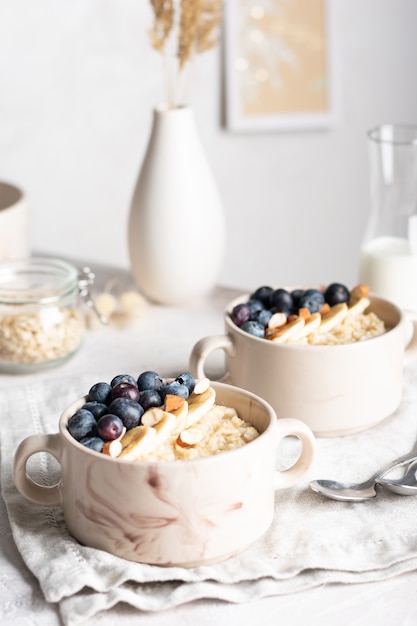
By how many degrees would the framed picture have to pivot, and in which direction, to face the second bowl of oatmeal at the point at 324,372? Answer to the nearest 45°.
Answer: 0° — it already faces it

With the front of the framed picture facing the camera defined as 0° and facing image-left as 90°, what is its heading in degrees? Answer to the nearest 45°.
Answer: approximately 0°

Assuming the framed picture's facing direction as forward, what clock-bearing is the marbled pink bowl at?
The marbled pink bowl is roughly at 12 o'clock from the framed picture.

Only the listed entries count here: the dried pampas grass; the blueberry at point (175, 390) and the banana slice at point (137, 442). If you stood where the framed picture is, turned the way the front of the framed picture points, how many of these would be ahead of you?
3

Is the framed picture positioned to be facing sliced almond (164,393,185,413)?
yes

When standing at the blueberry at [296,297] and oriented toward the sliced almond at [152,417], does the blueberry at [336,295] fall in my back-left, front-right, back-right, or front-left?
back-left

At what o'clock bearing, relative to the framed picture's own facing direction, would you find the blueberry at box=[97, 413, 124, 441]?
The blueberry is roughly at 12 o'clock from the framed picture.
